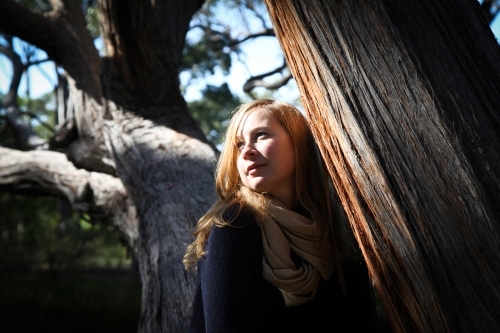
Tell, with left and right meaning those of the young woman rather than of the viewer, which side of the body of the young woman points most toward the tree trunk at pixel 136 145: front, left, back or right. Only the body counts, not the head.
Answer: back

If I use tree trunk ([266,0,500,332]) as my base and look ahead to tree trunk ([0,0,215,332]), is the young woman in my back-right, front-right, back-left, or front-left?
front-left

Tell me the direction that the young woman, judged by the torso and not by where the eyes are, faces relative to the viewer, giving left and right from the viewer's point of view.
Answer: facing the viewer and to the right of the viewer

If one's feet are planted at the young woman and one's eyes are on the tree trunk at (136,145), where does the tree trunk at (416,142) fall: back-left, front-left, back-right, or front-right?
back-right

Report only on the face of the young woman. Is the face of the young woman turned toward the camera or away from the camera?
toward the camera

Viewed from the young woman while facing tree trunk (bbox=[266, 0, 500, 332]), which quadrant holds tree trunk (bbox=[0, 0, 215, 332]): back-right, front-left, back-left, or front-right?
back-left
